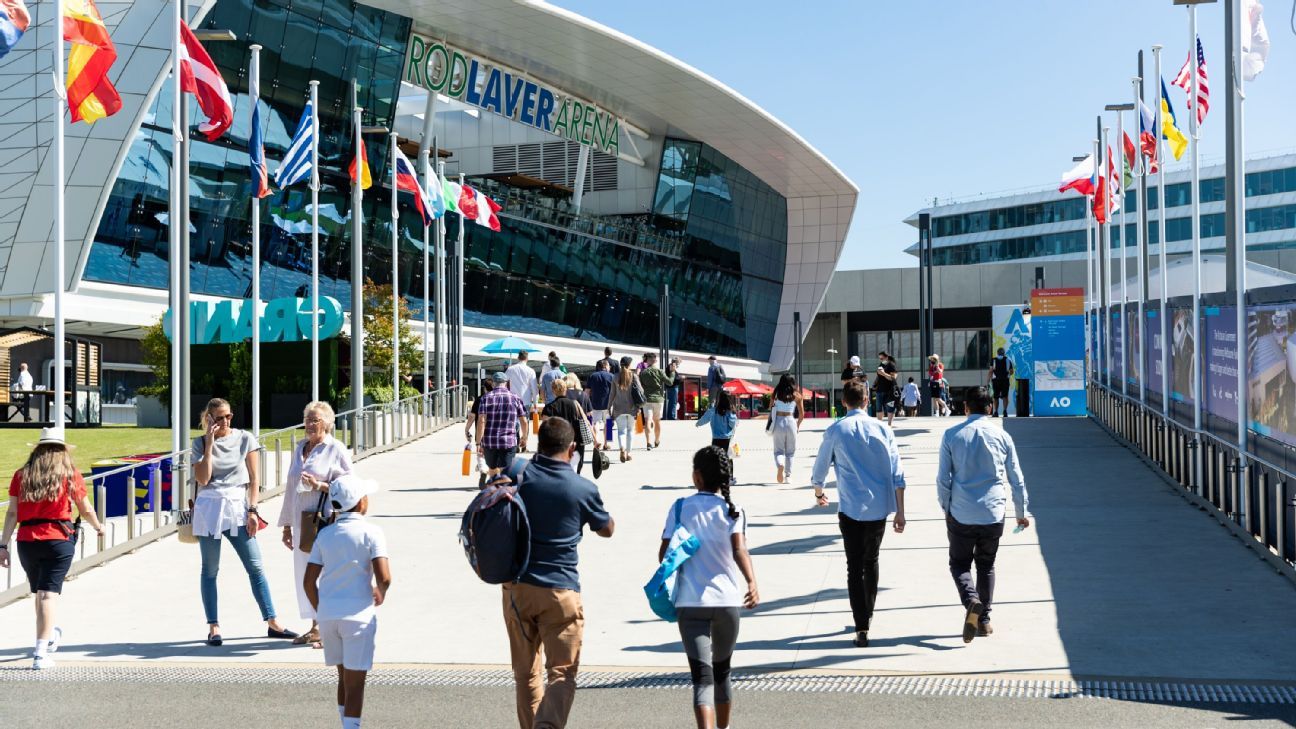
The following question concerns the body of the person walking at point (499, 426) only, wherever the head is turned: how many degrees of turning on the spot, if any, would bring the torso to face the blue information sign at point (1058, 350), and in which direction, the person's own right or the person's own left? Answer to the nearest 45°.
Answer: approximately 45° to the person's own right

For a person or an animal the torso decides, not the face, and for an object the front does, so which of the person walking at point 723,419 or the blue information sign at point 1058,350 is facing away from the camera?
the person walking

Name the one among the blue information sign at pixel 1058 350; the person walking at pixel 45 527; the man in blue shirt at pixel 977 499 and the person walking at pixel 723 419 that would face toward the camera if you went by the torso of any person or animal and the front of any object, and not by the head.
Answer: the blue information sign

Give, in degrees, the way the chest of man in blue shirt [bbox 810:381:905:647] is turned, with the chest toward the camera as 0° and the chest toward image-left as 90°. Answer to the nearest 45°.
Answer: approximately 180°

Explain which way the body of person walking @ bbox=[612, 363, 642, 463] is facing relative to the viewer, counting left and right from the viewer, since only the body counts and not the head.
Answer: facing away from the viewer

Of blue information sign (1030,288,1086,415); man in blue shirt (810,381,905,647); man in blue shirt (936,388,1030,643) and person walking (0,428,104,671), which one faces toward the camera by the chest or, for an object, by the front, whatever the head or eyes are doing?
the blue information sign

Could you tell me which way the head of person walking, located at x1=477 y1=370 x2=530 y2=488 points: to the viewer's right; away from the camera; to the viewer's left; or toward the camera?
away from the camera

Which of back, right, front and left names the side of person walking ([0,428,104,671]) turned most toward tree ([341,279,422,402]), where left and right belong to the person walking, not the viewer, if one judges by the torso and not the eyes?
front

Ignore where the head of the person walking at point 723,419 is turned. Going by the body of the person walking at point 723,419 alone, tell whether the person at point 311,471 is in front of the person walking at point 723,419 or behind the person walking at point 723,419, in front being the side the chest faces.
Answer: behind

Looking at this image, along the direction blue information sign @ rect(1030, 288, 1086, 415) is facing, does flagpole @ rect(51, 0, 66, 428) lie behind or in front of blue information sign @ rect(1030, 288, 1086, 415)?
in front

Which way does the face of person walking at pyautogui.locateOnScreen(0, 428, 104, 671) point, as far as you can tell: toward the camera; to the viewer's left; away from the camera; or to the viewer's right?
away from the camera

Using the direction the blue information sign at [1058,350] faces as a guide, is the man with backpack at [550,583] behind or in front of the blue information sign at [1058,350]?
in front

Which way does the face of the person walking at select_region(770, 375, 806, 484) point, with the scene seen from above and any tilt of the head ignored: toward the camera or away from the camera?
away from the camera
